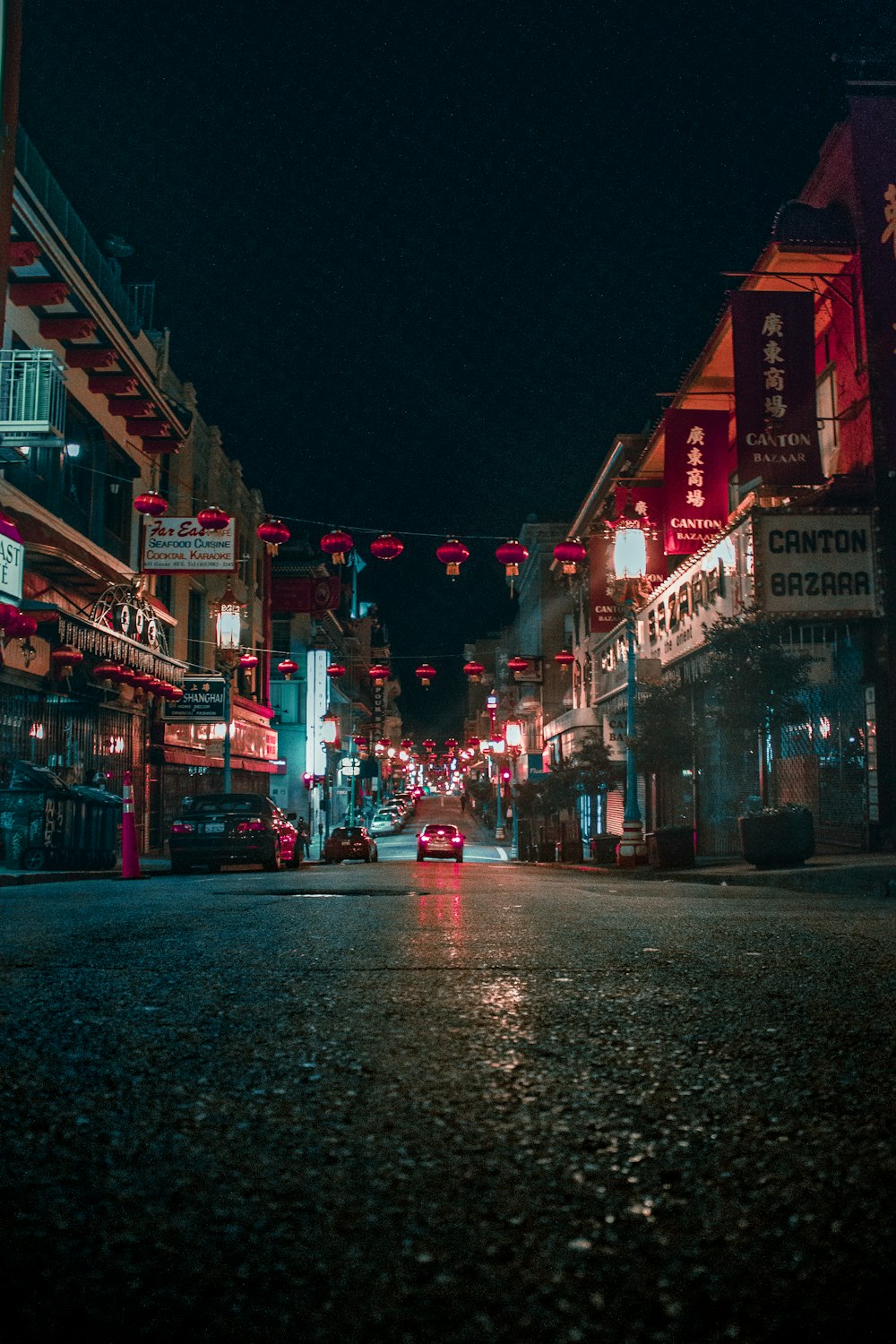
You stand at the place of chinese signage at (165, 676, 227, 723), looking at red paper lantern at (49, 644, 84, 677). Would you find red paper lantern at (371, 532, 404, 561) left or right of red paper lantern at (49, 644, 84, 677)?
left

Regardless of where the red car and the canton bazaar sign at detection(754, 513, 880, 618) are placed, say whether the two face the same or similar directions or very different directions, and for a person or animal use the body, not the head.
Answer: very different directions

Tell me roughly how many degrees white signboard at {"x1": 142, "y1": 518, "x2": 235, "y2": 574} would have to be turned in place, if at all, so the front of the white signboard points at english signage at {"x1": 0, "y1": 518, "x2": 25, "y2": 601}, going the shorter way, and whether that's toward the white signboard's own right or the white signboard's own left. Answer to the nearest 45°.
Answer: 0° — it already faces it

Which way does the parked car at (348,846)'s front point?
away from the camera

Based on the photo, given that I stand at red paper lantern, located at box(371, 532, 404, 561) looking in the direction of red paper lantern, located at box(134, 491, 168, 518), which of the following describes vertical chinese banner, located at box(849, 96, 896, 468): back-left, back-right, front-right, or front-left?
back-left

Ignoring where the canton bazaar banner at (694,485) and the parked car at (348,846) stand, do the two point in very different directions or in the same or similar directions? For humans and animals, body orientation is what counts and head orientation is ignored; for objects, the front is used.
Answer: very different directions

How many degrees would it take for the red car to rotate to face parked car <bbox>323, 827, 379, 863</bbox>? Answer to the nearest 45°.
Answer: approximately 90° to its left

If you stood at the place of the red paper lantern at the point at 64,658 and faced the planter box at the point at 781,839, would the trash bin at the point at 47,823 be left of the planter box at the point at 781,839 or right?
right
